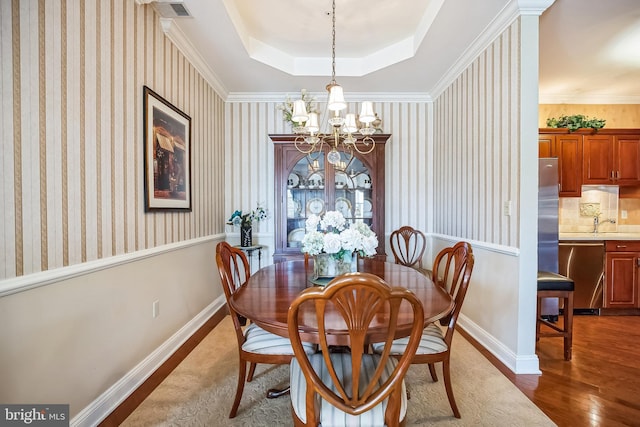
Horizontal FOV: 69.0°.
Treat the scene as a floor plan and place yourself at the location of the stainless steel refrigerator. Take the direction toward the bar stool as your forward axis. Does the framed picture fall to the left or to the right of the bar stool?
right

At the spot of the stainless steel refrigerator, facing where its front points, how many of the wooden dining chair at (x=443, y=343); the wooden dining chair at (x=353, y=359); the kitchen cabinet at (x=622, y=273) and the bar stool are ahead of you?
3

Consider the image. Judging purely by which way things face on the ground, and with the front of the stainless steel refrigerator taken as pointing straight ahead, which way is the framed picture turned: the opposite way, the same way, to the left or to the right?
to the left

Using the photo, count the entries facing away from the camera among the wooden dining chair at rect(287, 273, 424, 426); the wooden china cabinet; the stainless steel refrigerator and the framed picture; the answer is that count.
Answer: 1

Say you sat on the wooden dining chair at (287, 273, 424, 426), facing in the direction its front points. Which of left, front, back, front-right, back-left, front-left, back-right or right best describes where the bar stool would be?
front-right

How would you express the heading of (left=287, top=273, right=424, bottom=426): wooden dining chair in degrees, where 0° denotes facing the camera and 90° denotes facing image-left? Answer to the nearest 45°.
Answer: approximately 180°

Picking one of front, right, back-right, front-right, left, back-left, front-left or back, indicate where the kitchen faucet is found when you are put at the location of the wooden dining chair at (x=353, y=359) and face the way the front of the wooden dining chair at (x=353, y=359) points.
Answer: front-right

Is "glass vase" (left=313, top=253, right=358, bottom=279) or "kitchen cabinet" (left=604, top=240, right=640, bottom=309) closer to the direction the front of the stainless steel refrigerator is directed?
the glass vase

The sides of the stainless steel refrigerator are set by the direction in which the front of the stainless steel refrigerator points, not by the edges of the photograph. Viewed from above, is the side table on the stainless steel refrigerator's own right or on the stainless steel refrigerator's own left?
on the stainless steel refrigerator's own right

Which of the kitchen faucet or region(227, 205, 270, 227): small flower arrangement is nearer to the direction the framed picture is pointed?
the kitchen faucet

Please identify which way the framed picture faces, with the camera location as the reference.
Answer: facing the viewer and to the right of the viewer

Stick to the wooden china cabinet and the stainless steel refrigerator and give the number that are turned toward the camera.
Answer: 2

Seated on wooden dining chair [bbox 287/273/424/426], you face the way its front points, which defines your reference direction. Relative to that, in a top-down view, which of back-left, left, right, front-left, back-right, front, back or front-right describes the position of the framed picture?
front-left

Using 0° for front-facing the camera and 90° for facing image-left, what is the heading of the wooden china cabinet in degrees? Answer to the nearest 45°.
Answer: approximately 0°

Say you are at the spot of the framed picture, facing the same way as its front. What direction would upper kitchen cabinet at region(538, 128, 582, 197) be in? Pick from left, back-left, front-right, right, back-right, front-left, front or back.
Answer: front-left
